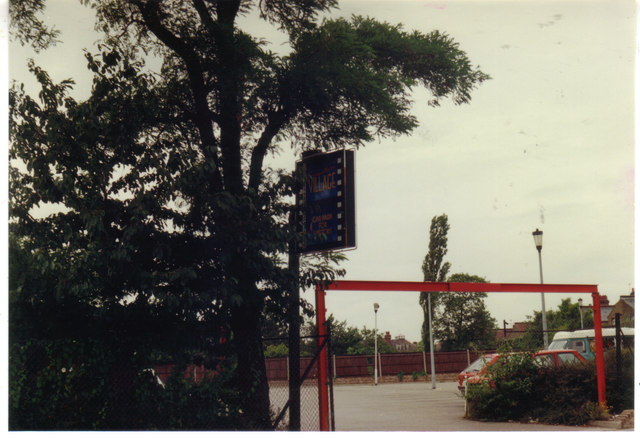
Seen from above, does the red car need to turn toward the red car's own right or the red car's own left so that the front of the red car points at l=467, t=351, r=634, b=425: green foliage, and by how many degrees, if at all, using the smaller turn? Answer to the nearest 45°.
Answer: approximately 45° to the red car's own left

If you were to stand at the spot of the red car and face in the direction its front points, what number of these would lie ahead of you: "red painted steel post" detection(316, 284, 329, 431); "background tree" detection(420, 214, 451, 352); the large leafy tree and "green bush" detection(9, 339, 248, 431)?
3

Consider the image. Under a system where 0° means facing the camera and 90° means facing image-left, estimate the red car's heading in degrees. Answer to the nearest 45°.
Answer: approximately 45°

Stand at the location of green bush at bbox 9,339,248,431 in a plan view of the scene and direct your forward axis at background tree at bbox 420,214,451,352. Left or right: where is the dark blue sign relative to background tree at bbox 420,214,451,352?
right

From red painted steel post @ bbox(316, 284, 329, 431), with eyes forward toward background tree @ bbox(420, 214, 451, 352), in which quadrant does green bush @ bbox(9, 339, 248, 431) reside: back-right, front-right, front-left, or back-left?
back-left

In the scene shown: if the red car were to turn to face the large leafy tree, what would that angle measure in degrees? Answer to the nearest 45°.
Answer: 0° — it already faces it

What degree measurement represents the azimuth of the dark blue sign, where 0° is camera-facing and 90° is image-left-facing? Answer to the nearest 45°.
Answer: approximately 45°

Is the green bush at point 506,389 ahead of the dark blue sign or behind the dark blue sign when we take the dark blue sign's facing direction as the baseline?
behind

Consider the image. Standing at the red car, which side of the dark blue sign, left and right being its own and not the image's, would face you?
back
